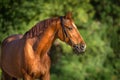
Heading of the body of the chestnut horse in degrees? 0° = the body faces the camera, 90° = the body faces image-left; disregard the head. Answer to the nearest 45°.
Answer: approximately 315°
